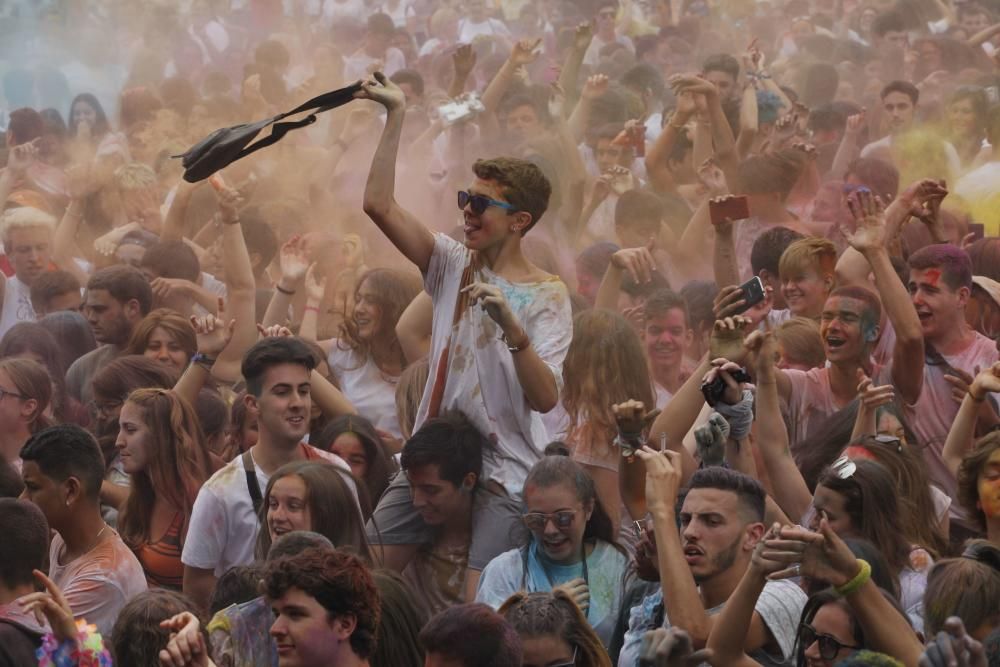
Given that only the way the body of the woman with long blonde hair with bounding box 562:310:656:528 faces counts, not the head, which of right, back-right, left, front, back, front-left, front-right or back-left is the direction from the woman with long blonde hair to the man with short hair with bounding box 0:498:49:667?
back-left

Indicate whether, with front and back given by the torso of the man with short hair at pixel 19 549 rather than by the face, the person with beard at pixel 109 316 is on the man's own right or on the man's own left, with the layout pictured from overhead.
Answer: on the man's own right

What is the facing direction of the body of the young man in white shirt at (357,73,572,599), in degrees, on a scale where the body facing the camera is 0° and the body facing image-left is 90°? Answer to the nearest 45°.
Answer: approximately 45°

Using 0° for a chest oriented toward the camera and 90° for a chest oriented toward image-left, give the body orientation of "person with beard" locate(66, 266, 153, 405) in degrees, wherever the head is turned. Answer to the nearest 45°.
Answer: approximately 45°

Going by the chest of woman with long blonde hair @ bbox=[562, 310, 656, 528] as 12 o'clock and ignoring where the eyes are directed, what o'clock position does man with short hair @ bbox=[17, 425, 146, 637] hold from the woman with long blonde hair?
The man with short hair is roughly at 8 o'clock from the woman with long blonde hair.

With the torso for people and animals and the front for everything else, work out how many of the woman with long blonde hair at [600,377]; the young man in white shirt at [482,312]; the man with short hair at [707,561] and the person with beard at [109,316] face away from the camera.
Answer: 1

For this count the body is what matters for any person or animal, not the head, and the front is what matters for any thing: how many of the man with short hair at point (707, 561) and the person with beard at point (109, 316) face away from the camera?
0

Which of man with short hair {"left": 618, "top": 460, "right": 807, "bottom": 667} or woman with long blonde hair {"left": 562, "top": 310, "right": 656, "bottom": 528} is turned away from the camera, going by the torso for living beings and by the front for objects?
the woman with long blonde hair

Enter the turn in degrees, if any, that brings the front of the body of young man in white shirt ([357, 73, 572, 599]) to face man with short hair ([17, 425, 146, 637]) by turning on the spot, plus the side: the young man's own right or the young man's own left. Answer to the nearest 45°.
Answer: approximately 45° to the young man's own right
